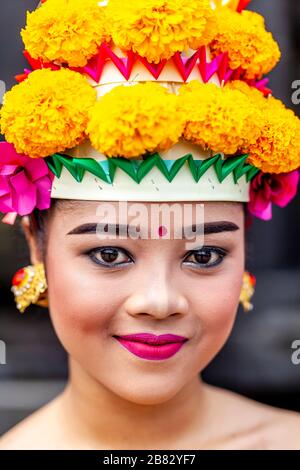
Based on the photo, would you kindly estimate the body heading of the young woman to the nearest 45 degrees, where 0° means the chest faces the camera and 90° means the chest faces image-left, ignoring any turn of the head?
approximately 0°
